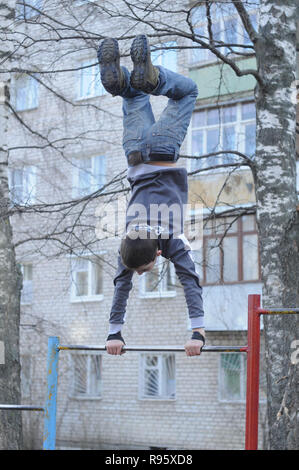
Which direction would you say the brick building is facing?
toward the camera

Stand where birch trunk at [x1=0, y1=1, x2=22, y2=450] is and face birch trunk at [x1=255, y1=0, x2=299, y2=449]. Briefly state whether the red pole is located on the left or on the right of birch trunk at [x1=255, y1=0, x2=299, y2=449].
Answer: right

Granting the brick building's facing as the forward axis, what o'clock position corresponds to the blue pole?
The blue pole is roughly at 12 o'clock from the brick building.

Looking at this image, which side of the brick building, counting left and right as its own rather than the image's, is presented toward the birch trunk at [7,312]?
front

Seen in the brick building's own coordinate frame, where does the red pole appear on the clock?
The red pole is roughly at 12 o'clock from the brick building.

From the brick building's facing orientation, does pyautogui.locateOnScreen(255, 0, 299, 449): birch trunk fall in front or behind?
in front
